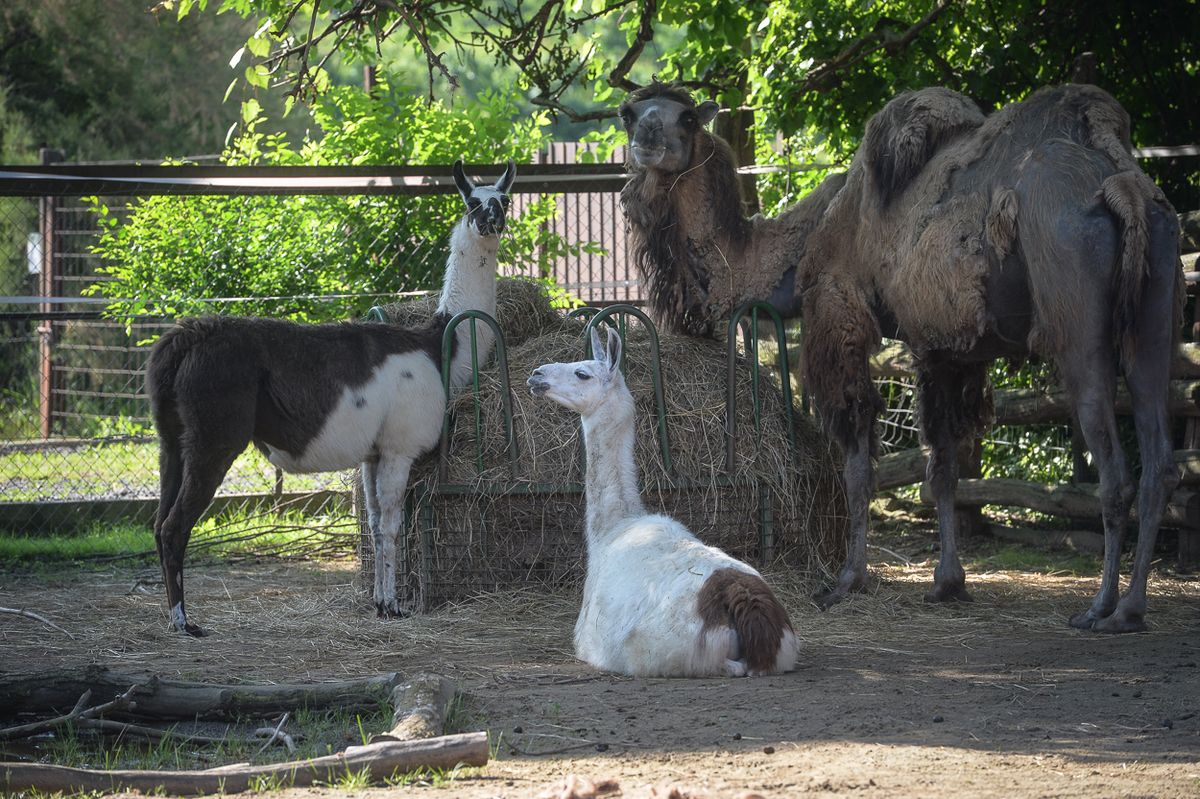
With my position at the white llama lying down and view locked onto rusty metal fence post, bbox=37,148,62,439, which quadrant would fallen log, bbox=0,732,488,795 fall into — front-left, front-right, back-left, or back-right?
back-left

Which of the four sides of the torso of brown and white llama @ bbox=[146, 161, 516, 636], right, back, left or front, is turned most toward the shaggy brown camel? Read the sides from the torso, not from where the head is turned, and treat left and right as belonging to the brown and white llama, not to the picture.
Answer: front

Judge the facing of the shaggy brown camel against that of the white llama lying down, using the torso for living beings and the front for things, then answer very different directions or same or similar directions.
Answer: same or similar directions

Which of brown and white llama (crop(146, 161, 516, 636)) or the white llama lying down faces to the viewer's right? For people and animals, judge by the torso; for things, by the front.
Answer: the brown and white llama

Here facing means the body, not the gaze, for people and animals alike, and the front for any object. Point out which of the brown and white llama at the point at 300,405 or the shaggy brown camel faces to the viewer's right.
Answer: the brown and white llama

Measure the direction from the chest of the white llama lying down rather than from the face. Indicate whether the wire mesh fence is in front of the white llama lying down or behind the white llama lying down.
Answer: in front

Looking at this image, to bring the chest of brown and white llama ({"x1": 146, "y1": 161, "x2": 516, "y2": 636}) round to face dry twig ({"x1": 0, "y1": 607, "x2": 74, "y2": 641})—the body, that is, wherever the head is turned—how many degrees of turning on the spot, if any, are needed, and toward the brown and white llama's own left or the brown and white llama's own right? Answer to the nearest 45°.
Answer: approximately 180°

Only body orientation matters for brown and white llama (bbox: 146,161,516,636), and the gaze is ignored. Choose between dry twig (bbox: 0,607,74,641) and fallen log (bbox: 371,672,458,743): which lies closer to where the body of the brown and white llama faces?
the fallen log

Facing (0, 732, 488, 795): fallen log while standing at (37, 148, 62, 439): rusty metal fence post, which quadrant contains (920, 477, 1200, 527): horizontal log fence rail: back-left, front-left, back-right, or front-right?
front-left

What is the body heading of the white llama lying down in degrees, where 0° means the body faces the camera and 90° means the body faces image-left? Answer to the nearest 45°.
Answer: approximately 135°

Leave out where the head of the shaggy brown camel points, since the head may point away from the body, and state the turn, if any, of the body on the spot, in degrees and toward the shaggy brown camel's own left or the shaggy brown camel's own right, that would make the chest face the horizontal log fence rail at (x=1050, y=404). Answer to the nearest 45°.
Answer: approximately 45° to the shaggy brown camel's own right

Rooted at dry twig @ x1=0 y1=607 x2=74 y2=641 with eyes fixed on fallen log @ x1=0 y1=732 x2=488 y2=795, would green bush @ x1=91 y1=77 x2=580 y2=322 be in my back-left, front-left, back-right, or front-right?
back-left

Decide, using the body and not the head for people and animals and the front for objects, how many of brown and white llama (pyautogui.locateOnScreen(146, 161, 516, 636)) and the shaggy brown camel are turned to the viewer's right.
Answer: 1

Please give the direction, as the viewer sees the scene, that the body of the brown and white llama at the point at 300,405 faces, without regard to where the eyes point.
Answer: to the viewer's right
